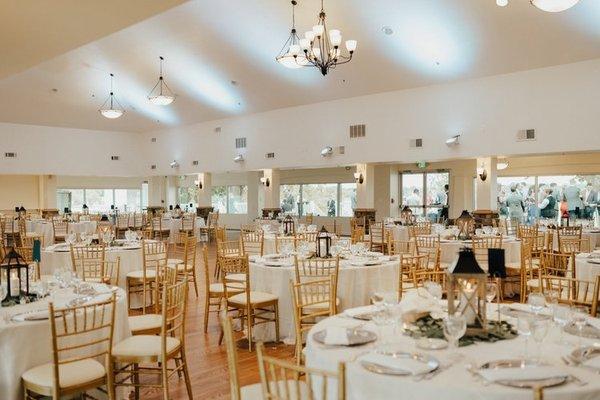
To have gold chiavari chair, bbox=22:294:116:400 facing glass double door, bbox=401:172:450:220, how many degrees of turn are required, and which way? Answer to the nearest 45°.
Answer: approximately 90° to its right

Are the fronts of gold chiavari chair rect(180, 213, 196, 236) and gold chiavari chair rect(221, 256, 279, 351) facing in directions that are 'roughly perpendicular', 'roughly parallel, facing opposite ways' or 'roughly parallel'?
roughly perpendicular

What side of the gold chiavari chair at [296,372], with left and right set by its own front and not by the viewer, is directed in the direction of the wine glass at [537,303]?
front

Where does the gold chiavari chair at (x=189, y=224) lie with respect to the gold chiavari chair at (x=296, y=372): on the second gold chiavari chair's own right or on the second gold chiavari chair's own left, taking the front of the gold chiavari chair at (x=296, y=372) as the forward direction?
on the second gold chiavari chair's own left

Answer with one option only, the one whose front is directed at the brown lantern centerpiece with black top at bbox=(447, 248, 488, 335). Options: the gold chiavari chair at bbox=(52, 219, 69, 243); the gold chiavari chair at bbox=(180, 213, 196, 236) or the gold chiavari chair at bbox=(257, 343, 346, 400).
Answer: the gold chiavari chair at bbox=(257, 343, 346, 400)

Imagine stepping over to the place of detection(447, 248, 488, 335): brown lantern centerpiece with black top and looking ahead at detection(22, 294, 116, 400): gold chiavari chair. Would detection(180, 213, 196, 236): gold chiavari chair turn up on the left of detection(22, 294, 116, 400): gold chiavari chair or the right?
right

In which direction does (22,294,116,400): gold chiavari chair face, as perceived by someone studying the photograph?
facing away from the viewer and to the left of the viewer

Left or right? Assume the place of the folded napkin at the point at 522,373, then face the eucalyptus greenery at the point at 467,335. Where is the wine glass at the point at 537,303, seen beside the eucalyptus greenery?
right

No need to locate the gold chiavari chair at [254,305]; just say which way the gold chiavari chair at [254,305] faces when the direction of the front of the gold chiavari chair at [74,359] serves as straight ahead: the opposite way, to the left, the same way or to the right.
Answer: to the right

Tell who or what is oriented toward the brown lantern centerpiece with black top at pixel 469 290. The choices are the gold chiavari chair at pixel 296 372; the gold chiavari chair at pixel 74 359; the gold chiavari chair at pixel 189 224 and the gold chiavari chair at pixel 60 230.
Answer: the gold chiavari chair at pixel 296 372
